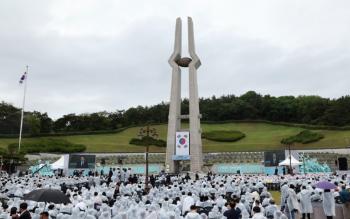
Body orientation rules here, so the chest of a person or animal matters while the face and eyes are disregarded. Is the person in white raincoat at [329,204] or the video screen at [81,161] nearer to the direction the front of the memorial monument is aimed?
the person in white raincoat

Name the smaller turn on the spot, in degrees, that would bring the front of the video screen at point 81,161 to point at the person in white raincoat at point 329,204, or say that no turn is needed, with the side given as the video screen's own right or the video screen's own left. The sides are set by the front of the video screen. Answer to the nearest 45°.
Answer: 0° — it already faces them

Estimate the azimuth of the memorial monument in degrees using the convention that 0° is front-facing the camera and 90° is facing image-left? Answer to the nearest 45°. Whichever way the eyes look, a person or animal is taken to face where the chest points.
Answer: approximately 0°

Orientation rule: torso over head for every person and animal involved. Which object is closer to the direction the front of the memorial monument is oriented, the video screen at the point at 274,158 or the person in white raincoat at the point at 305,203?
the person in white raincoat
